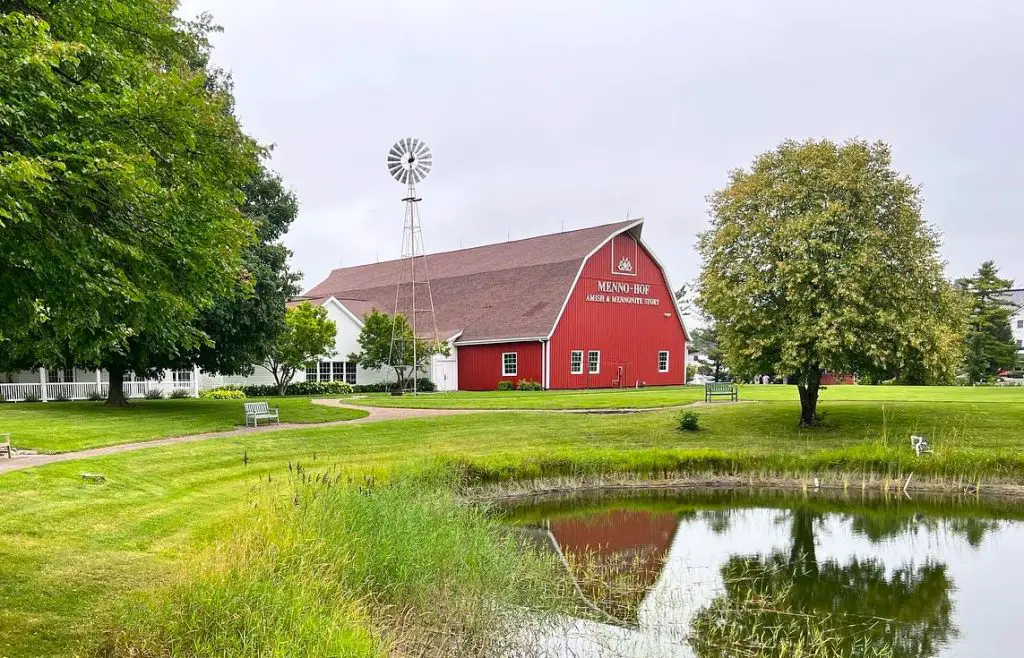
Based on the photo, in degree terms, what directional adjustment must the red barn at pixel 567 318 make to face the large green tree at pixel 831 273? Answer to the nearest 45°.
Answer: approximately 45° to its right

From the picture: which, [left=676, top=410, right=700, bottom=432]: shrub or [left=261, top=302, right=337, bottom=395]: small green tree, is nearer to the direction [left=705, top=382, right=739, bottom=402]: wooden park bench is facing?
the shrub

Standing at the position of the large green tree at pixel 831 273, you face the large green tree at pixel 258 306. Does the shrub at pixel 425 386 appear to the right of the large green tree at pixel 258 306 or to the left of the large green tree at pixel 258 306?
right

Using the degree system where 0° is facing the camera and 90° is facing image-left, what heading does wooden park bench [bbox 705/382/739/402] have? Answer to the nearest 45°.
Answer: approximately 0°

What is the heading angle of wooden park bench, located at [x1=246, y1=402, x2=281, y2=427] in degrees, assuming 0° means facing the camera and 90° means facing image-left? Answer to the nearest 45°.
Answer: approximately 315°

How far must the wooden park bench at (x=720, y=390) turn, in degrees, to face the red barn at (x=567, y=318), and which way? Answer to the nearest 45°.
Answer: approximately 135° to its right

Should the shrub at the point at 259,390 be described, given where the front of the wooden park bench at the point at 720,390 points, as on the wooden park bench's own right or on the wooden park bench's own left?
on the wooden park bench's own right
